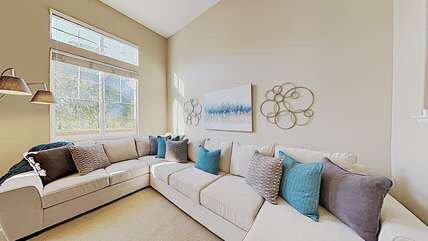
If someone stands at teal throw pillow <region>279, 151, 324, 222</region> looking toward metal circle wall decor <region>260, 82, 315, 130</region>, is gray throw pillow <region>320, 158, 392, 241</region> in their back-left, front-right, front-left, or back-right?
back-right

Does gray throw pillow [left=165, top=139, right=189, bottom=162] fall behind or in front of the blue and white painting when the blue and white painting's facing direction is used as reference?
in front

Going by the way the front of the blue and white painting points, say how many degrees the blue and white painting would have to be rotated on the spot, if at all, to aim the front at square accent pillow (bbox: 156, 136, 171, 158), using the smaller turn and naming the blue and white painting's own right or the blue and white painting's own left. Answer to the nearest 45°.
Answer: approximately 45° to the blue and white painting's own right

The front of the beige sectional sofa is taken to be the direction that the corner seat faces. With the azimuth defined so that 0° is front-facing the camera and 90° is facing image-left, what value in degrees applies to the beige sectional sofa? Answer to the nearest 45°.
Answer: approximately 0°

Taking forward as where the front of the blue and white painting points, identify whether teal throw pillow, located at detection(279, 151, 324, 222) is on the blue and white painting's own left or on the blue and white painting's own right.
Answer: on the blue and white painting's own left

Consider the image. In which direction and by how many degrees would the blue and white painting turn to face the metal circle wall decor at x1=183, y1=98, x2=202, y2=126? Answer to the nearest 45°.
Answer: approximately 90° to its right

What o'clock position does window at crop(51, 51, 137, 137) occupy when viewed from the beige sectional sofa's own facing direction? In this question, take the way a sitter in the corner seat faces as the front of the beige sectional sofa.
The window is roughly at 4 o'clock from the beige sectional sofa.

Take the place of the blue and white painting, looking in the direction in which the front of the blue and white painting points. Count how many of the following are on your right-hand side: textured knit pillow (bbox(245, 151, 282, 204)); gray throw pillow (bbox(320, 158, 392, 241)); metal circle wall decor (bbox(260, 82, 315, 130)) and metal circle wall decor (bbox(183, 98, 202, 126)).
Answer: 1

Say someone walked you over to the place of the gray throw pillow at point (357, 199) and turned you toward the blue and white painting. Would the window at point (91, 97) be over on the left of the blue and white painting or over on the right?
left

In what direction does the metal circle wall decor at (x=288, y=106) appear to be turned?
toward the camera

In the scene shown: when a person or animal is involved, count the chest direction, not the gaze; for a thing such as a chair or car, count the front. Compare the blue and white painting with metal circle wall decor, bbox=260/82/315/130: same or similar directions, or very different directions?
same or similar directions

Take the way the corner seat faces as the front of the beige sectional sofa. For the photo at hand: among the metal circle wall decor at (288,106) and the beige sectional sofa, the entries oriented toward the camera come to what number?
2
